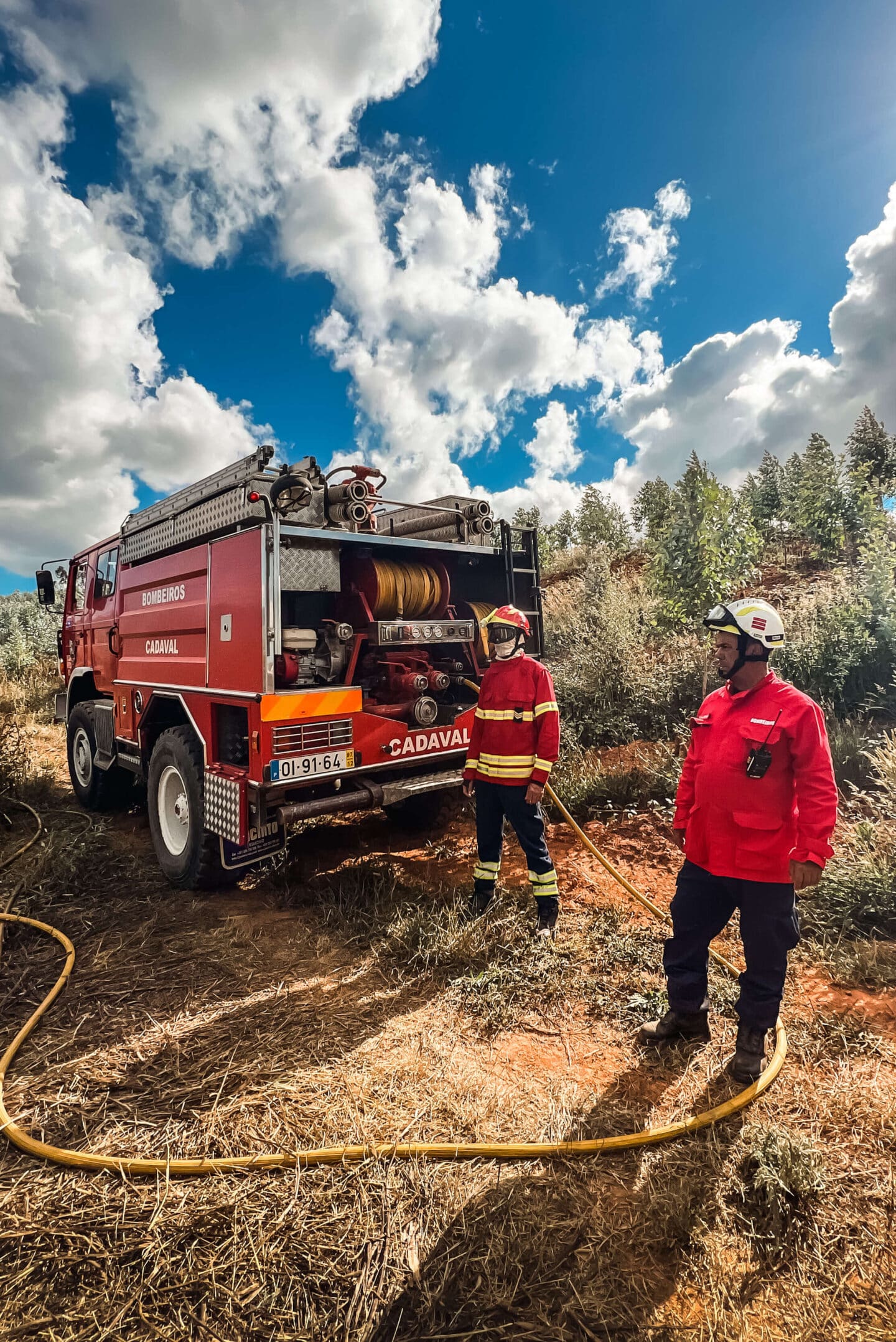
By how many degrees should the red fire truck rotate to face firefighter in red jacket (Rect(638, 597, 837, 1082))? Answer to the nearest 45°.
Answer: approximately 180°

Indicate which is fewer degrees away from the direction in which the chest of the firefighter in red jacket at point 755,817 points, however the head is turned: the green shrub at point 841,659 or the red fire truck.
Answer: the red fire truck

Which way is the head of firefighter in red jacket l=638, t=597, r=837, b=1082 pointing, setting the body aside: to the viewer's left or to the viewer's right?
to the viewer's left

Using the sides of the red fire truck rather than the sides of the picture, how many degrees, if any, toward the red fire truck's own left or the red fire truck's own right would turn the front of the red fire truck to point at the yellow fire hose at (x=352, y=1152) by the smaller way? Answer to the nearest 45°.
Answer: approximately 135° to the red fire truck's own left

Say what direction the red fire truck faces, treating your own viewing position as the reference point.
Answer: facing away from the viewer and to the left of the viewer

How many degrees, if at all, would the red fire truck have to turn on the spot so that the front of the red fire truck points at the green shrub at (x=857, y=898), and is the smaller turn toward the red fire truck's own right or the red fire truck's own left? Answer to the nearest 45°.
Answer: approximately 180°

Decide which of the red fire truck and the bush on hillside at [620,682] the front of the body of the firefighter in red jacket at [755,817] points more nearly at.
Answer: the red fire truck

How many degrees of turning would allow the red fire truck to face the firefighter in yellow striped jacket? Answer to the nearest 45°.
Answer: approximately 180°

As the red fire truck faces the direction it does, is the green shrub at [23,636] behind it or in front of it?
in front

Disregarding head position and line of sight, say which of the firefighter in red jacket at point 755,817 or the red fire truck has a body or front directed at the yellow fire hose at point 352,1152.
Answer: the firefighter in red jacket

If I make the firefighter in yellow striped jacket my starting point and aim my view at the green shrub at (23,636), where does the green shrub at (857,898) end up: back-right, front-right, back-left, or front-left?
back-right

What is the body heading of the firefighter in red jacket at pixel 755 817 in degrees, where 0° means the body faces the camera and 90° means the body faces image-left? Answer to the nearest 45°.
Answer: approximately 45°

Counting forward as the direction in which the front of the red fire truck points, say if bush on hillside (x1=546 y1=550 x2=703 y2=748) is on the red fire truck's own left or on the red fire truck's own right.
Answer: on the red fire truck's own right

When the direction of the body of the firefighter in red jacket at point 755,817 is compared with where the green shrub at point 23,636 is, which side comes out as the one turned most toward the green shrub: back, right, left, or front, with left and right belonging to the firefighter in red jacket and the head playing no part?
right

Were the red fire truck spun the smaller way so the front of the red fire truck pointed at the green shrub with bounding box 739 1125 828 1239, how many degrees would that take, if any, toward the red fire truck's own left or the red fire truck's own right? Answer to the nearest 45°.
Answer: approximately 180°
